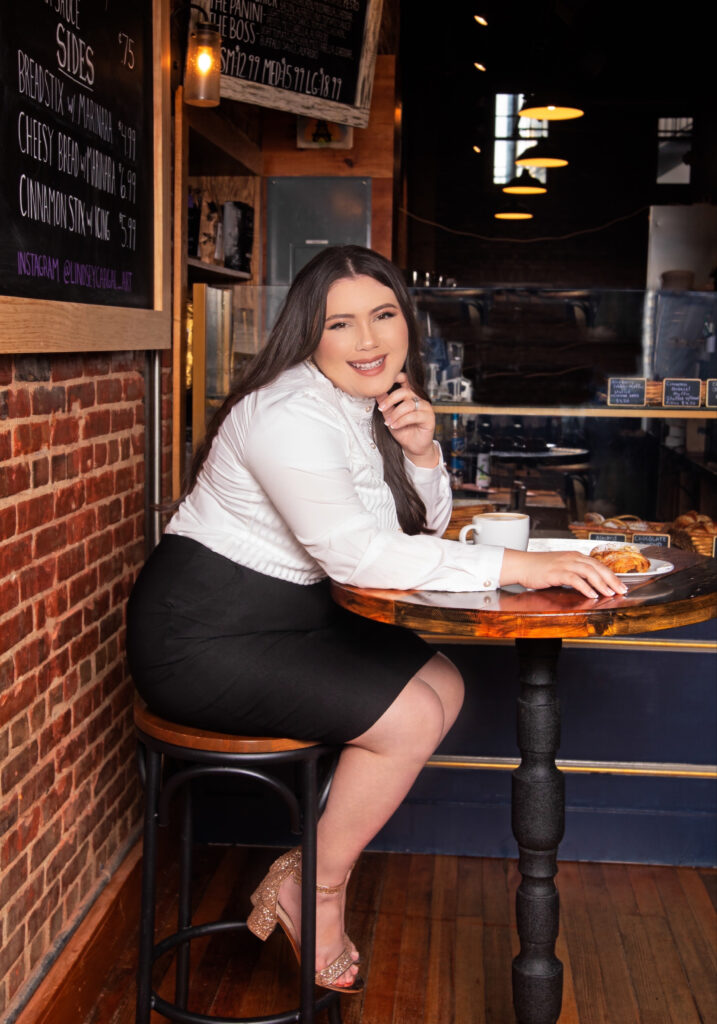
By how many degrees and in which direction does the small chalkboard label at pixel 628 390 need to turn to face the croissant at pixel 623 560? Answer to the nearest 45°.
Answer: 0° — it already faces it

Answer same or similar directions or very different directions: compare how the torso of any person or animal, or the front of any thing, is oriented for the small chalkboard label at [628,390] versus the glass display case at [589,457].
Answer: same or similar directions

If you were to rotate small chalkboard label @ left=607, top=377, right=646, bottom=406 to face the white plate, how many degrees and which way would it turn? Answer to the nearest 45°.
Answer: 0° — it already faces it

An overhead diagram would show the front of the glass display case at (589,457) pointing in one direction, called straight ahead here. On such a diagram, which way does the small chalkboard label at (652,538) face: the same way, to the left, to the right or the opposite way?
the same way

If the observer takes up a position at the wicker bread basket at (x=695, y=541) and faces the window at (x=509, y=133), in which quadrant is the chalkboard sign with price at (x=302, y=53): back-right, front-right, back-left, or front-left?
front-left

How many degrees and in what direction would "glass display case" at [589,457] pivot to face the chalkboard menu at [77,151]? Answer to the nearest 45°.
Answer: approximately 45° to its right

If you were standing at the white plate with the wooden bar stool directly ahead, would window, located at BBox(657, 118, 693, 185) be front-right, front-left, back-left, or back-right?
back-right

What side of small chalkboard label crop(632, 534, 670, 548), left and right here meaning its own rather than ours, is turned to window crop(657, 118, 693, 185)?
back

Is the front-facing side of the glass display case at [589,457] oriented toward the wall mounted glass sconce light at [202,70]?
no

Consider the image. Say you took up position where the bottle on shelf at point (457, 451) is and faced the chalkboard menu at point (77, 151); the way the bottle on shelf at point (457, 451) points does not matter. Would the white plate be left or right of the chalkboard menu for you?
left

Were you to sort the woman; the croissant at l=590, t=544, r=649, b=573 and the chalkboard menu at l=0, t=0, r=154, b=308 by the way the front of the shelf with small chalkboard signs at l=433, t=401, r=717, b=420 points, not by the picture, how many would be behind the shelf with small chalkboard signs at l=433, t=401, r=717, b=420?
0

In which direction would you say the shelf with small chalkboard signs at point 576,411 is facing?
toward the camera

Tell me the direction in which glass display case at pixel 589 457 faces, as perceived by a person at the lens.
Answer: facing the viewer

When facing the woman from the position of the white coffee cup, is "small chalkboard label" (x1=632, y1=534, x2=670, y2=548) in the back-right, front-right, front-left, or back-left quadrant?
back-right

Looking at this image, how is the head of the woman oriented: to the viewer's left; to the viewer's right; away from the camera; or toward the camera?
toward the camera
